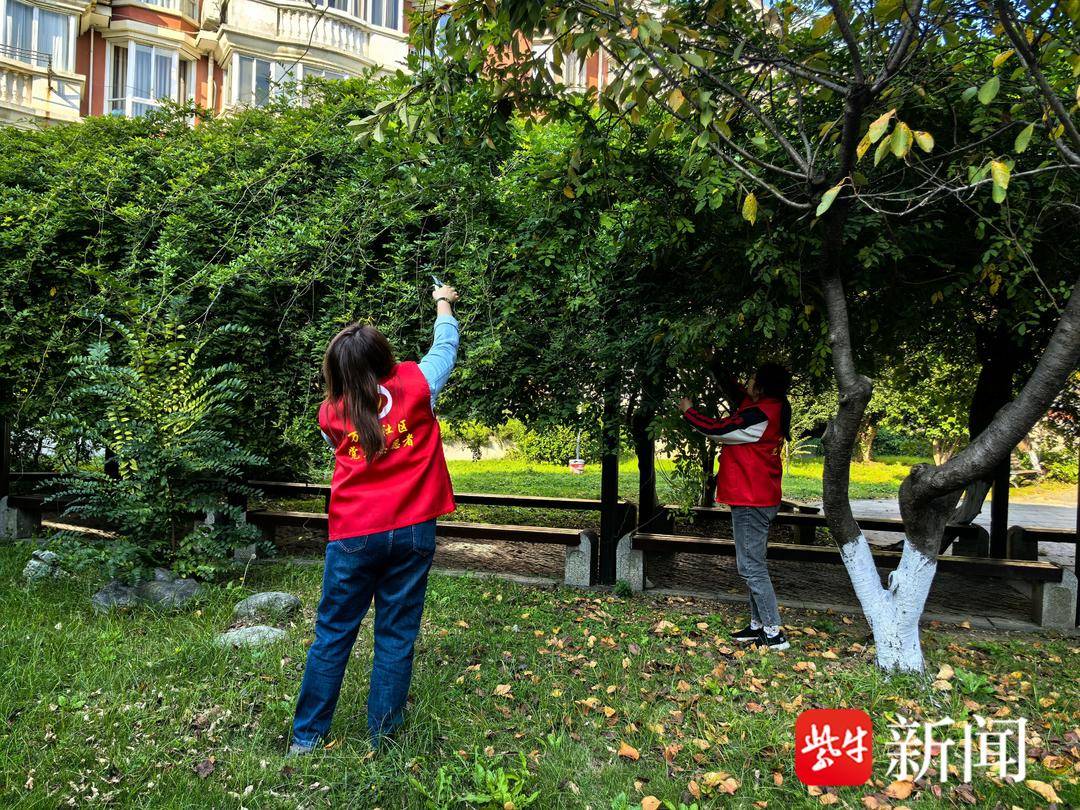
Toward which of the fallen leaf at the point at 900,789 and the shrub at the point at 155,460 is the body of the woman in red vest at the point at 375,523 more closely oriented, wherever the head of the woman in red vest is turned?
the shrub

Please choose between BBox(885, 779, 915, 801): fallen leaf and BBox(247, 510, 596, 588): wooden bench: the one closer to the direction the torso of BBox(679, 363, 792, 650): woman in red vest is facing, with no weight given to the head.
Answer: the wooden bench

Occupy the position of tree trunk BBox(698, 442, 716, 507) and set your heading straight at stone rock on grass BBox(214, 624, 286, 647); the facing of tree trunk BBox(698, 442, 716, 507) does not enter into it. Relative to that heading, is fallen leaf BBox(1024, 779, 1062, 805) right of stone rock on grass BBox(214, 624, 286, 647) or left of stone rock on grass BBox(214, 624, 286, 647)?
left

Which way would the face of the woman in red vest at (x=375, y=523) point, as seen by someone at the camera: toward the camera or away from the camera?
away from the camera

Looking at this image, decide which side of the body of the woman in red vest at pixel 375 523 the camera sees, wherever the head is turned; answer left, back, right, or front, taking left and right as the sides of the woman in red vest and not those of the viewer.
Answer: back

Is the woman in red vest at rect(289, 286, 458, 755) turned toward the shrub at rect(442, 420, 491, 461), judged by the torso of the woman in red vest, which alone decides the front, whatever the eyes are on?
yes

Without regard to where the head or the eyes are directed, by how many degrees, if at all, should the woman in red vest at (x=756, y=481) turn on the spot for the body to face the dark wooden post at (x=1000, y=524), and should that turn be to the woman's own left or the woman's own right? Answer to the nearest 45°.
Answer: approximately 135° to the woman's own right

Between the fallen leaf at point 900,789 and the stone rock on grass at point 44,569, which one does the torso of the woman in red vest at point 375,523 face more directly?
the stone rock on grass
